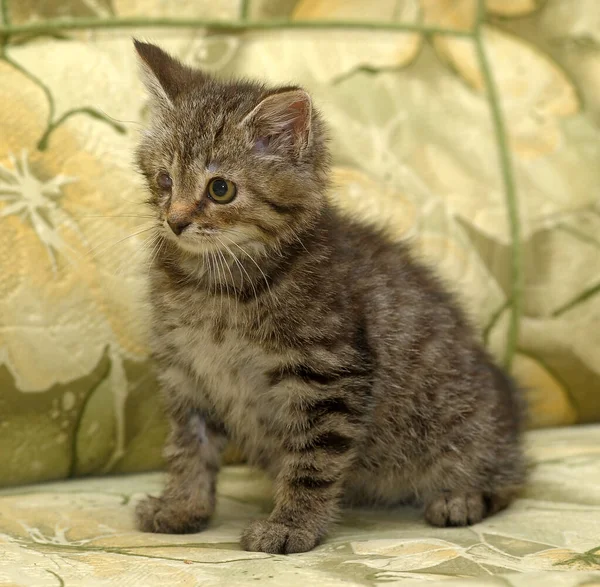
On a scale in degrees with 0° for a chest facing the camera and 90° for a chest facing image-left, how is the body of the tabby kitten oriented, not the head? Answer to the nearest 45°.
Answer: approximately 45°

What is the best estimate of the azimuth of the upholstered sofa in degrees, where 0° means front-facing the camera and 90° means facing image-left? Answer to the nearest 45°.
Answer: approximately 0°
